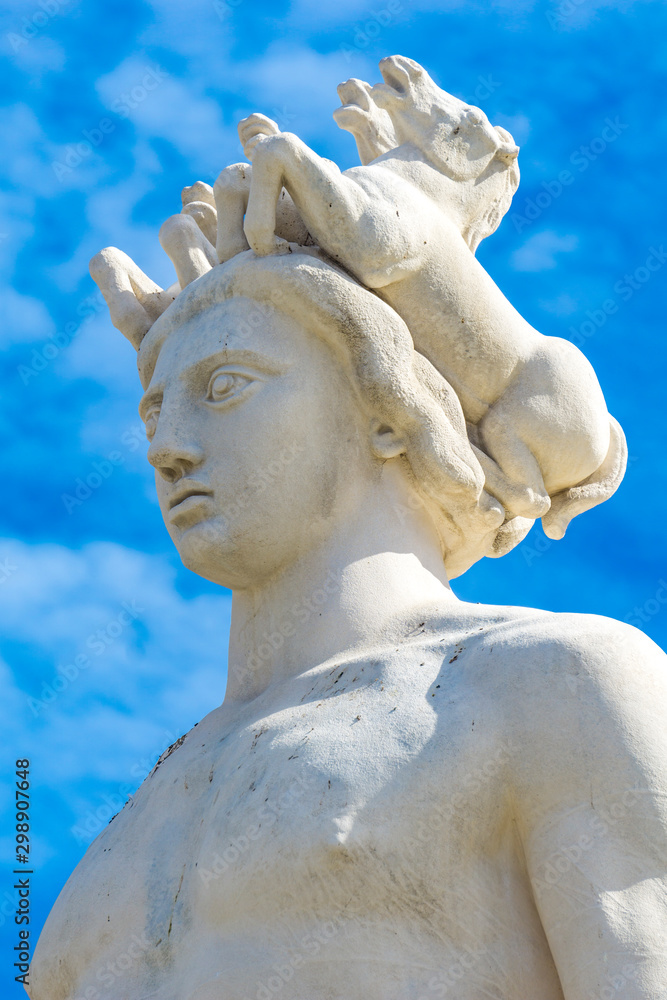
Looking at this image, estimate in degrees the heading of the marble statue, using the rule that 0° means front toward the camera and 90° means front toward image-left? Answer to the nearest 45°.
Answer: approximately 45°
